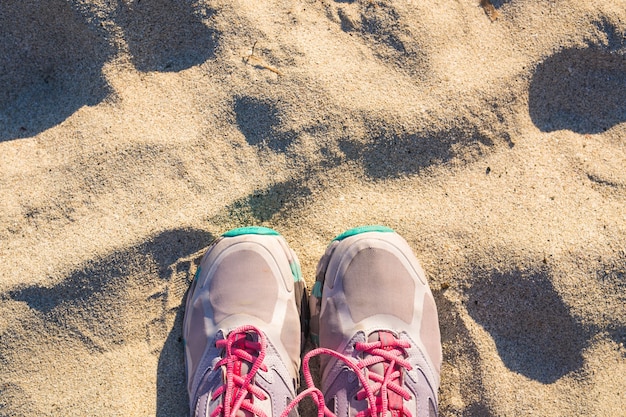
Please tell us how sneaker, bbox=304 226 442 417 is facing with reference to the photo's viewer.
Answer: facing away from the viewer

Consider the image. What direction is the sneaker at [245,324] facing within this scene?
away from the camera

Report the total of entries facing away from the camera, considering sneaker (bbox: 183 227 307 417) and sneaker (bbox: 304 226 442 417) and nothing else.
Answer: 2
